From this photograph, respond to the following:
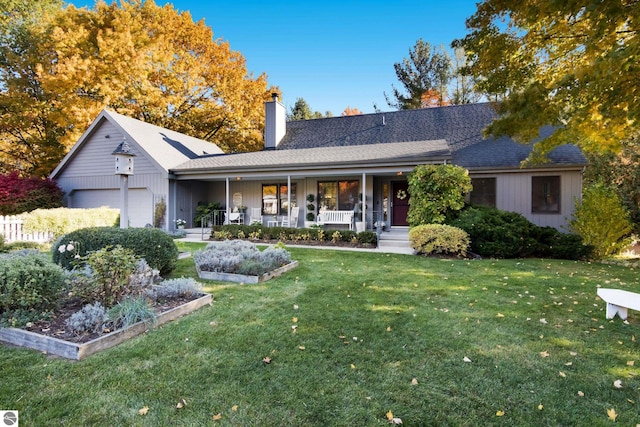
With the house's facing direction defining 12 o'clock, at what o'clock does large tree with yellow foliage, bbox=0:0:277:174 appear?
The large tree with yellow foliage is roughly at 4 o'clock from the house.

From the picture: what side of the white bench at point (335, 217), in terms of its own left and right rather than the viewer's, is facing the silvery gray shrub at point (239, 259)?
front

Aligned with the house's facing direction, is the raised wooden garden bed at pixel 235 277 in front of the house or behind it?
in front

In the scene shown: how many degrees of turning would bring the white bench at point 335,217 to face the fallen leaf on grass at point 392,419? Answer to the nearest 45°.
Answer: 0° — it already faces it

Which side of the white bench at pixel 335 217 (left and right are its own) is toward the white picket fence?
right

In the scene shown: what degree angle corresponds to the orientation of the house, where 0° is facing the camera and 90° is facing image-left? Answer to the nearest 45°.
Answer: approximately 0°

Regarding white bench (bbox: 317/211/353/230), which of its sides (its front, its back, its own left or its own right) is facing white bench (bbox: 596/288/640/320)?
front

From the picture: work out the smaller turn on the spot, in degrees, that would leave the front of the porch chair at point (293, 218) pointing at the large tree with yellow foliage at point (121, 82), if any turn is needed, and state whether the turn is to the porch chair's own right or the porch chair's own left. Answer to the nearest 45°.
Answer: approximately 90° to the porch chair's own right

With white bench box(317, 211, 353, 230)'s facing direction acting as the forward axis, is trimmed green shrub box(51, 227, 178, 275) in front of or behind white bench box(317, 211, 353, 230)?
in front

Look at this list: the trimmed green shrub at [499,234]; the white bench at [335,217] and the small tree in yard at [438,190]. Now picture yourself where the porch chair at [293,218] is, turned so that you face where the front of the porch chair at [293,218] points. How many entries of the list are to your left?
3

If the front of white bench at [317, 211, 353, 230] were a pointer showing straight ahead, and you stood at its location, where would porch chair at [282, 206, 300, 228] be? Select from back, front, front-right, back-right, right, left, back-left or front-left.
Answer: back-right

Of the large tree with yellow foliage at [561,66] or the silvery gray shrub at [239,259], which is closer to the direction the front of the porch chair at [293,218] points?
the silvery gray shrub

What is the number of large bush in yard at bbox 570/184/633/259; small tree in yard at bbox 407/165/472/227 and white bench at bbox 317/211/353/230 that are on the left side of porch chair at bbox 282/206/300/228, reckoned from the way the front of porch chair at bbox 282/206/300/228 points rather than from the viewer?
3

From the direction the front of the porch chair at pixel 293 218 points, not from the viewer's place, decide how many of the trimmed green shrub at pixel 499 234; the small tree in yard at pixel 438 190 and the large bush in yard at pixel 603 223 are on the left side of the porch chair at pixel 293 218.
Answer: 3
